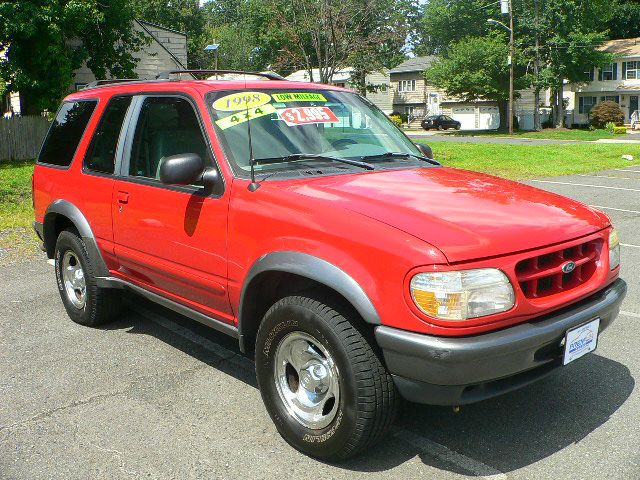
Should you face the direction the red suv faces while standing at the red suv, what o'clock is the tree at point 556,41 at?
The tree is roughly at 8 o'clock from the red suv.

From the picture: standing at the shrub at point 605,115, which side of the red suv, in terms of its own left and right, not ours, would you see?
left

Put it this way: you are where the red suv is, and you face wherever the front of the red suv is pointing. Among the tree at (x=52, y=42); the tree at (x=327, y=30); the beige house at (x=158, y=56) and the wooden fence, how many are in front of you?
0

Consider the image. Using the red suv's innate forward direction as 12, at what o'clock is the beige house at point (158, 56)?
The beige house is roughly at 7 o'clock from the red suv.

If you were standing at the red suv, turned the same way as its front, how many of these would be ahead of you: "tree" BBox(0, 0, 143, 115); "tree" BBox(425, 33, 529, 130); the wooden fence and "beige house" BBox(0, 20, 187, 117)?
0

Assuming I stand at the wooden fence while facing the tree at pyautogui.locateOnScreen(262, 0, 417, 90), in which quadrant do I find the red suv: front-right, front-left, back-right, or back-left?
back-right

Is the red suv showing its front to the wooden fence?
no

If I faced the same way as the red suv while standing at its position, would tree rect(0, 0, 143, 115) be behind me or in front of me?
behind

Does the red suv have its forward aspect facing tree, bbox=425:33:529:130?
no
